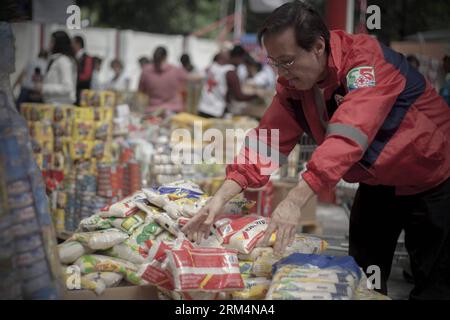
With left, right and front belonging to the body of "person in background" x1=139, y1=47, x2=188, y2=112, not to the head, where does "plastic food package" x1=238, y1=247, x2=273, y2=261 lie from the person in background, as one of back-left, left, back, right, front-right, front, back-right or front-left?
back

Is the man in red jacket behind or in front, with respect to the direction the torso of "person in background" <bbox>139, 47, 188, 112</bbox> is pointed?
behind

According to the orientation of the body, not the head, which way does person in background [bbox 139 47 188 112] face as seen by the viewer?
away from the camera

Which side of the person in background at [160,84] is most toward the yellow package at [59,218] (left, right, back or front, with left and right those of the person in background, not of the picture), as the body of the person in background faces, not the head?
back

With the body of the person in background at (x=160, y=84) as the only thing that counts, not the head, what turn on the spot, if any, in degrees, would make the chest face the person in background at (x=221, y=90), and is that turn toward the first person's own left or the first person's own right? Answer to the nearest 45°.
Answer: approximately 135° to the first person's own right

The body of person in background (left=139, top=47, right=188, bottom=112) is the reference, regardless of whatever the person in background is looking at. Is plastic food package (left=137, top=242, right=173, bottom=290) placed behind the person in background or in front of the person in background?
behind

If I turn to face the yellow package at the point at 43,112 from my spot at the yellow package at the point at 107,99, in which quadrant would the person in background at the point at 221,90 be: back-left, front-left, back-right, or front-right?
back-right

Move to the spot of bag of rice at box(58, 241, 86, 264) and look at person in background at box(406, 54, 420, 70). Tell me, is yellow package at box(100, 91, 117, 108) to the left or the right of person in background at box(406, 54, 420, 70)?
left

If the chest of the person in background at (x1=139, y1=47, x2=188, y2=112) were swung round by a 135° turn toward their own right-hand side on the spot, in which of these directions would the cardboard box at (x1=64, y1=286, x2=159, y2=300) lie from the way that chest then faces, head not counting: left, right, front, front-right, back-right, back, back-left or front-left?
front-right

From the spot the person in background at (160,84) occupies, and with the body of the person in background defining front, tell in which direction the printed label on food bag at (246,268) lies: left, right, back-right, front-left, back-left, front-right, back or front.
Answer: back
